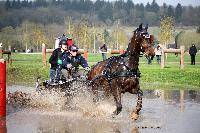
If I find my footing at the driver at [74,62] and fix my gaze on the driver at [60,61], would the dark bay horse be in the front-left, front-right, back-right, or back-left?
back-left

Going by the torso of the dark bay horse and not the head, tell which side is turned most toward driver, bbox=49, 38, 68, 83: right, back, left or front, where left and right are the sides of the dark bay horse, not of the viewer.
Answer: back

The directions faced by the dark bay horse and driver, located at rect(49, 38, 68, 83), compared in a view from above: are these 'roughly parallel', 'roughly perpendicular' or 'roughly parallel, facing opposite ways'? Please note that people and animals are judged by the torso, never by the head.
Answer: roughly parallel

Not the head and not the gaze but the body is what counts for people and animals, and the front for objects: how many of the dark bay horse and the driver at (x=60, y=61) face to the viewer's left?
0

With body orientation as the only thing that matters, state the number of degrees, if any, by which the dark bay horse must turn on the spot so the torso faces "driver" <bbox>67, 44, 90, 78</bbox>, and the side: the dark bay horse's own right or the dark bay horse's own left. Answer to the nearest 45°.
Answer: approximately 180°

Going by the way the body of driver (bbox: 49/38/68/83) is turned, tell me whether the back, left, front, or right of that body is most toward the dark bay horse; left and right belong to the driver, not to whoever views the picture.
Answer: front

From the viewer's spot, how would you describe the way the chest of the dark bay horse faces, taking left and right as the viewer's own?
facing the viewer and to the right of the viewer

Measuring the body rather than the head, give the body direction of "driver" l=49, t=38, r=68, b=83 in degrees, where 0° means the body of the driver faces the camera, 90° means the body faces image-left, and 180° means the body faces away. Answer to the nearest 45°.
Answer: approximately 315°

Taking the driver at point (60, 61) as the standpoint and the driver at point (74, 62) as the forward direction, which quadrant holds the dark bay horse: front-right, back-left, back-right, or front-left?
front-right
